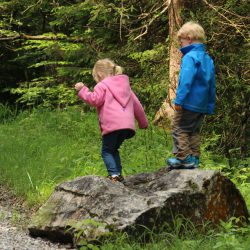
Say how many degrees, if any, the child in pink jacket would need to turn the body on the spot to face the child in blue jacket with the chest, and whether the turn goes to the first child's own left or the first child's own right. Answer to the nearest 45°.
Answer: approximately 135° to the first child's own right

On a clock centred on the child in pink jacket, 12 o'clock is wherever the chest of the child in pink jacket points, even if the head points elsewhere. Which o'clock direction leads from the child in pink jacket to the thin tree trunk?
The thin tree trunk is roughly at 2 o'clock from the child in pink jacket.

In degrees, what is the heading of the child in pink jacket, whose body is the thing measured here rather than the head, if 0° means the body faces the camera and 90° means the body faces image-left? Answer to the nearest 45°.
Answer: approximately 135°

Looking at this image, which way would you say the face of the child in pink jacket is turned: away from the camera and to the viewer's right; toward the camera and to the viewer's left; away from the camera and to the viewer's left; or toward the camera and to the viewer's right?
away from the camera and to the viewer's left
